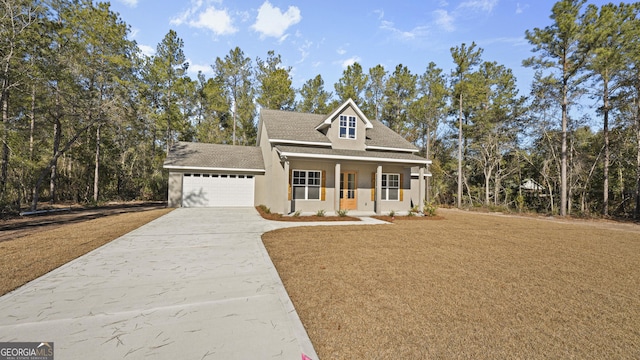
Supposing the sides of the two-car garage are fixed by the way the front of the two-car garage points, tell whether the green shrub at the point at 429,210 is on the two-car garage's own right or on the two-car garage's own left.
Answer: on the two-car garage's own left

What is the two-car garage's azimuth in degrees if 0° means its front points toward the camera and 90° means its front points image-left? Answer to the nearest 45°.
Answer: approximately 0°
